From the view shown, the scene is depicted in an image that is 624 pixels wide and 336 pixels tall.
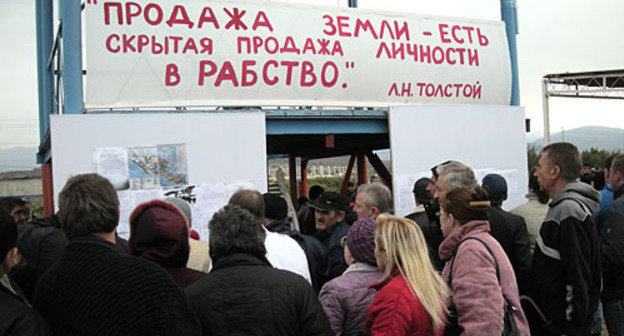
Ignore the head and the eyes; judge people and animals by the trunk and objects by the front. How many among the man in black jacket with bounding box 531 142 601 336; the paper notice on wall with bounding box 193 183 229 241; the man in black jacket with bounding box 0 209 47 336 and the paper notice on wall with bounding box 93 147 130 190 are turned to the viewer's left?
1

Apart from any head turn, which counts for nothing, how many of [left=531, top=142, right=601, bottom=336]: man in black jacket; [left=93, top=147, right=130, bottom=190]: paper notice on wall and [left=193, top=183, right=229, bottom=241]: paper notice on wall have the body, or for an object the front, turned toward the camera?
2

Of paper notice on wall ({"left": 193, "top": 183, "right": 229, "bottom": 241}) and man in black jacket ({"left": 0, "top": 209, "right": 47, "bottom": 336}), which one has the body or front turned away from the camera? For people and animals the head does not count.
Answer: the man in black jacket

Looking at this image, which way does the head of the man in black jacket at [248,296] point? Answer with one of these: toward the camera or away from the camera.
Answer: away from the camera

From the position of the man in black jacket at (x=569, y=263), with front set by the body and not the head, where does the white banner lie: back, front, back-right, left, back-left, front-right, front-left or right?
front-right

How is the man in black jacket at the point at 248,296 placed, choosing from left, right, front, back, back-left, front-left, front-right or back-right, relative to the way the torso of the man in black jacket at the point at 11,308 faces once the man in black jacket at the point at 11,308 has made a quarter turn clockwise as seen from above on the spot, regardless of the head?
front

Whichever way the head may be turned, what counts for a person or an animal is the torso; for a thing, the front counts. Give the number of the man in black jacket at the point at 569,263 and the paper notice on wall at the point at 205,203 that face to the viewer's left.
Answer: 1

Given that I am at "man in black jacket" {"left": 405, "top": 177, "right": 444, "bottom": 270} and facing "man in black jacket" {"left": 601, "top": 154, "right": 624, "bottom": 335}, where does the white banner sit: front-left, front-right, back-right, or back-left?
back-left

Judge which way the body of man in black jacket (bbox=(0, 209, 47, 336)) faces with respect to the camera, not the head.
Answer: away from the camera

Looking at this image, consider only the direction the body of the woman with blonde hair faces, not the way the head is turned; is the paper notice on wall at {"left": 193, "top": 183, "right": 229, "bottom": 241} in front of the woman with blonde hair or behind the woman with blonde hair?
in front

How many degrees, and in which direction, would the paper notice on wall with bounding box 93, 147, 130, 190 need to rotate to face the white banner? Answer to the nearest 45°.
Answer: approximately 90° to its left

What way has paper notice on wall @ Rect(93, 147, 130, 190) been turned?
toward the camera

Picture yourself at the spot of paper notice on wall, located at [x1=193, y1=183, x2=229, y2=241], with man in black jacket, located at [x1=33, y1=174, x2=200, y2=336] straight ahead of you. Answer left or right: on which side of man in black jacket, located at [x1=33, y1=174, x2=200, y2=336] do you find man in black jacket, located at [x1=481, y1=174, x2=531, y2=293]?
left

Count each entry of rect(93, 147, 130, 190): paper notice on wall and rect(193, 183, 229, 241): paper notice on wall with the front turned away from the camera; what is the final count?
0

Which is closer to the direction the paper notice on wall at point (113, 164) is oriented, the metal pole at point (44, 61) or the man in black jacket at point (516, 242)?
the man in black jacket

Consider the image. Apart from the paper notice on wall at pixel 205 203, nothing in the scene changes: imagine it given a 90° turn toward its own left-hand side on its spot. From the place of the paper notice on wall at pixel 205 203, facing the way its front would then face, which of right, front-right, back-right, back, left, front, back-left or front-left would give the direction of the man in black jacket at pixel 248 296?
right
